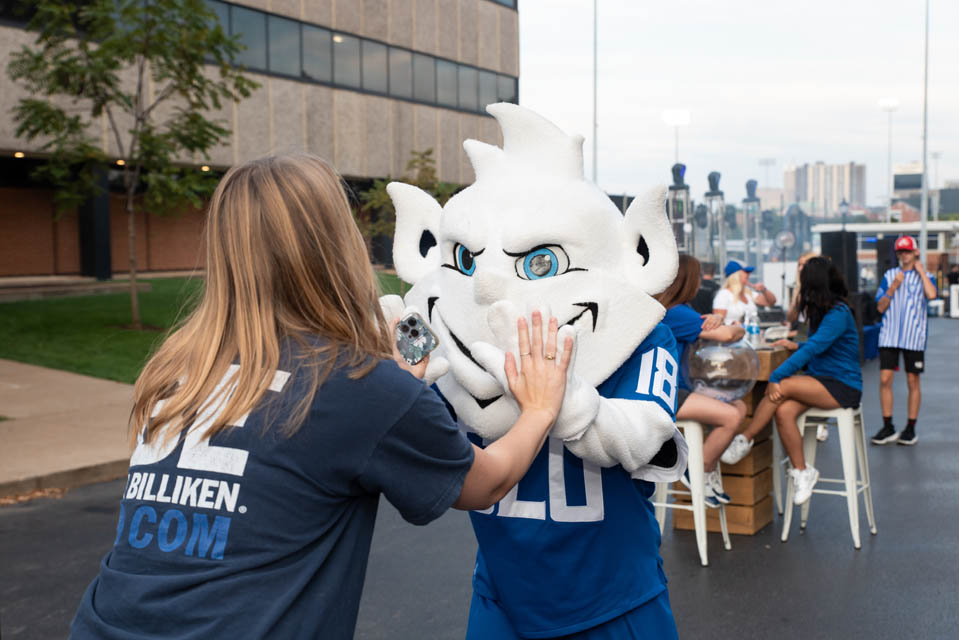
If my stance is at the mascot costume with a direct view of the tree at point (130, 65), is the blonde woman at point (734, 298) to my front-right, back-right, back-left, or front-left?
front-right

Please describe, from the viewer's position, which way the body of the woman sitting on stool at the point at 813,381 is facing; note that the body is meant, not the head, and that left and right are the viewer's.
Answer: facing to the left of the viewer

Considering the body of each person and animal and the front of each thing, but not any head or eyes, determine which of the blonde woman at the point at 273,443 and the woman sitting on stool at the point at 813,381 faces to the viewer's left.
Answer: the woman sitting on stool

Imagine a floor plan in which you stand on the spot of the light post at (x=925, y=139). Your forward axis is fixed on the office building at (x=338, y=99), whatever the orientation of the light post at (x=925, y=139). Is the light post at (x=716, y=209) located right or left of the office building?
left

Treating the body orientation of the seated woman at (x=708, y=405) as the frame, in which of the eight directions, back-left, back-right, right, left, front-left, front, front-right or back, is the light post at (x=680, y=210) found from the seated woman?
left

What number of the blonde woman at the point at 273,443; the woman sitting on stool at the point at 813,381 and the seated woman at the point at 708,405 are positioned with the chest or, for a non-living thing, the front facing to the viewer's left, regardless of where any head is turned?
1

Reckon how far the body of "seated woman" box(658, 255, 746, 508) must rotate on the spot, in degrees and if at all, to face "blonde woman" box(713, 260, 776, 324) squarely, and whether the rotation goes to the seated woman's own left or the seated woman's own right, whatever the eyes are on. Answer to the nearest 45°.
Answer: approximately 90° to the seated woman's own left

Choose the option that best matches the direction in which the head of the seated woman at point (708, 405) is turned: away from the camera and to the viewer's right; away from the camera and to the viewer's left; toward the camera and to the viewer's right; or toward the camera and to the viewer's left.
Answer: away from the camera and to the viewer's right

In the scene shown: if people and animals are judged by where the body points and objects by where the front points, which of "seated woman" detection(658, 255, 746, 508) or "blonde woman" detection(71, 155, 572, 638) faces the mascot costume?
the blonde woman

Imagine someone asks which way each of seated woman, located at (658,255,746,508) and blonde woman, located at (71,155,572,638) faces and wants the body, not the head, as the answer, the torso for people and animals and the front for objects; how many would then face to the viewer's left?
0

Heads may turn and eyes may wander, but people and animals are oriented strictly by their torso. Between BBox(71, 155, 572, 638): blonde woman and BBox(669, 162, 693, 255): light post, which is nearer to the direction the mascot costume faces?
the blonde woman

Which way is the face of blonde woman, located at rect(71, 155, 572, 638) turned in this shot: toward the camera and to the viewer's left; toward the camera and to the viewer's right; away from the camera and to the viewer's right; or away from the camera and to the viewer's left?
away from the camera and to the viewer's right

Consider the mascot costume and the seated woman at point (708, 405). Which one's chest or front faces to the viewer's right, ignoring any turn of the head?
the seated woman

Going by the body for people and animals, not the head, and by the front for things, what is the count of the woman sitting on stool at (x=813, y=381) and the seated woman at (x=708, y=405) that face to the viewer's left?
1

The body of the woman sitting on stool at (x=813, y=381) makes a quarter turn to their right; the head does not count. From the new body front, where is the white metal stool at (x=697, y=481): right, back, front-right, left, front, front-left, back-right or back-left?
back-left

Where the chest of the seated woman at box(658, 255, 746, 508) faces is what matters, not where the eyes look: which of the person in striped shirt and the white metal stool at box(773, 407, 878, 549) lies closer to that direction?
the white metal stool

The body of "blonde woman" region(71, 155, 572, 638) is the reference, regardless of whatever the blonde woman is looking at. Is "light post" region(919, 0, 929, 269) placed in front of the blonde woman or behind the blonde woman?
in front

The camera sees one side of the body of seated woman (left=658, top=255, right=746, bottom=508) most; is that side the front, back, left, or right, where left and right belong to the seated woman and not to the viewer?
right

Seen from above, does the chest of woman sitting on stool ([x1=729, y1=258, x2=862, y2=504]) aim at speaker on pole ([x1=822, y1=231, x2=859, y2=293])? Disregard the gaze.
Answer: no

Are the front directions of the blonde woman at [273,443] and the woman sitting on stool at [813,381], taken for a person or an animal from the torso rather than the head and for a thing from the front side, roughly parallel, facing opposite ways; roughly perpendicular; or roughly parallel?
roughly perpendicular

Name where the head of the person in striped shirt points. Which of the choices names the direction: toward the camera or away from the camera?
toward the camera
